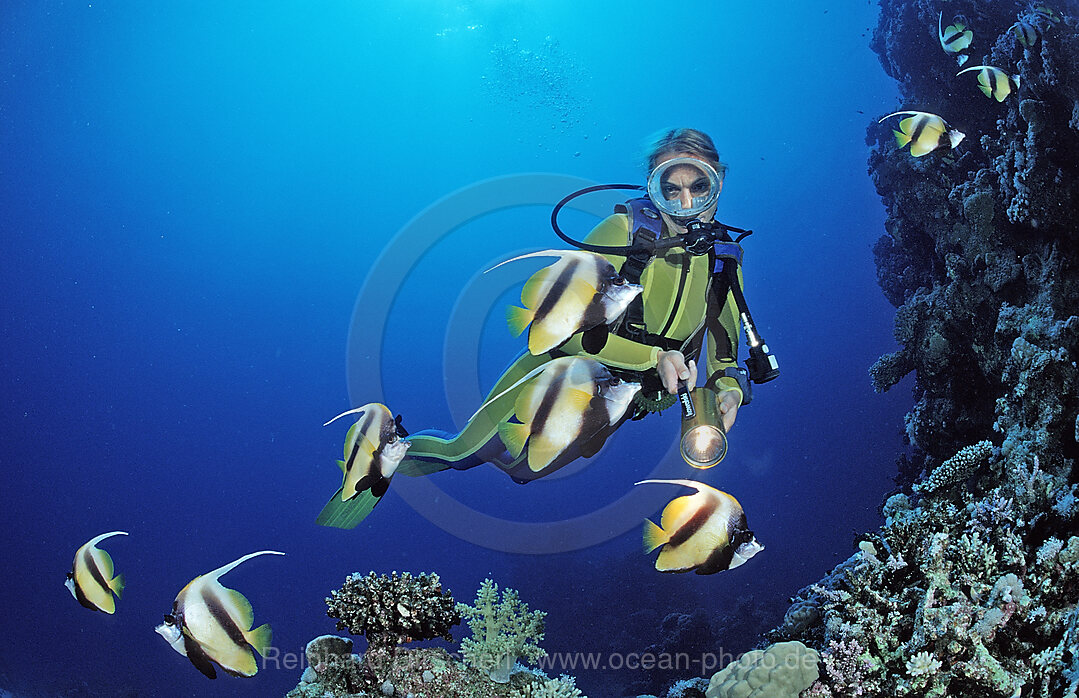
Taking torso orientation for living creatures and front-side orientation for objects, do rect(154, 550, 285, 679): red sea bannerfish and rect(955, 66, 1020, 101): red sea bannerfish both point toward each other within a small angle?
no

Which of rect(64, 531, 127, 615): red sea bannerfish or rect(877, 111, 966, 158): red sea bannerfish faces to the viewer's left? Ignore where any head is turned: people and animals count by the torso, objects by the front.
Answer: rect(64, 531, 127, 615): red sea bannerfish

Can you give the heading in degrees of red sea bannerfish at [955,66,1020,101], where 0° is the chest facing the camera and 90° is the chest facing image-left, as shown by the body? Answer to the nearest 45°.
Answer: approximately 270°

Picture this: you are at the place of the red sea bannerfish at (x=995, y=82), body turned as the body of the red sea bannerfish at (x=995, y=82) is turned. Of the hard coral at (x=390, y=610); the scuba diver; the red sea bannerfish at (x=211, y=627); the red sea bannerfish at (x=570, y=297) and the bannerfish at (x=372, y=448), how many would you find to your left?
0

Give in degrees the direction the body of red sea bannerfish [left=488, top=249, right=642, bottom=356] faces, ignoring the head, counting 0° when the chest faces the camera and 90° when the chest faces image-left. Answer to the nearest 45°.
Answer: approximately 270°

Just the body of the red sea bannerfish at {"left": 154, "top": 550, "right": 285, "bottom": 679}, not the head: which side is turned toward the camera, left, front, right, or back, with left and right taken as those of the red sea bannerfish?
left

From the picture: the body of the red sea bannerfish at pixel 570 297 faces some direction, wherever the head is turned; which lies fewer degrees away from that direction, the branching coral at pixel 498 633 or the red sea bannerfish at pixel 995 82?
the red sea bannerfish

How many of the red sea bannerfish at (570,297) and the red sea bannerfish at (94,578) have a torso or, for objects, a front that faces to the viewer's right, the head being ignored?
1

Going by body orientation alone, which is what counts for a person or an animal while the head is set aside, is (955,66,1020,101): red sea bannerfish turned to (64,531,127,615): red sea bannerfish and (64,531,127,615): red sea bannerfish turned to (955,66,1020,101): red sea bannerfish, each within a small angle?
no

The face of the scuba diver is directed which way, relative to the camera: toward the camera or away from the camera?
toward the camera

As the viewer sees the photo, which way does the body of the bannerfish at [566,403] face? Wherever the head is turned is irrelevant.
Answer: to the viewer's right
